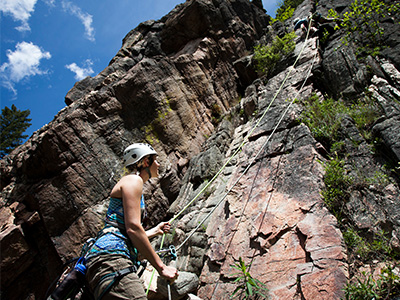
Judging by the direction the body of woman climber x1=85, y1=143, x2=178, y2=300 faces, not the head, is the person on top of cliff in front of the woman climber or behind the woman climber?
in front

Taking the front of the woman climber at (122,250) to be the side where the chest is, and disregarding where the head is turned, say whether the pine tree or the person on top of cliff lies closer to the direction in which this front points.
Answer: the person on top of cliff

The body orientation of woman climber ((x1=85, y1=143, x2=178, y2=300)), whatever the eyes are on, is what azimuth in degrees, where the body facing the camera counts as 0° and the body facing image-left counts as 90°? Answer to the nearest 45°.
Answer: approximately 270°

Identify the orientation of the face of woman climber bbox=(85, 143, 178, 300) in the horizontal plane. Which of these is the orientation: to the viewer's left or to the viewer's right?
to the viewer's right

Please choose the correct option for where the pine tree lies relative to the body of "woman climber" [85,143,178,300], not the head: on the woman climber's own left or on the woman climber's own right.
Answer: on the woman climber's own left
